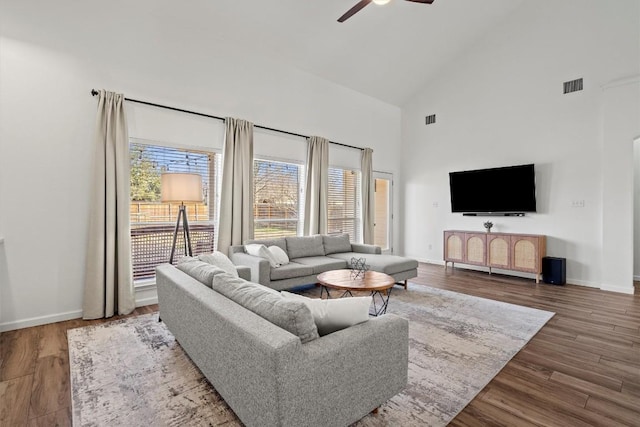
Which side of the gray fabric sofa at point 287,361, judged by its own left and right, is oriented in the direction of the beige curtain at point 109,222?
left

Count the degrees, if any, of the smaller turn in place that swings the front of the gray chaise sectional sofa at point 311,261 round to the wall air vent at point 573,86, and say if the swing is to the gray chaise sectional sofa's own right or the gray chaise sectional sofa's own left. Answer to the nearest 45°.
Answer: approximately 45° to the gray chaise sectional sofa's own left

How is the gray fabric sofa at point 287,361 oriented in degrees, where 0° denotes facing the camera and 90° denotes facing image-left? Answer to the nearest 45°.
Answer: approximately 225°

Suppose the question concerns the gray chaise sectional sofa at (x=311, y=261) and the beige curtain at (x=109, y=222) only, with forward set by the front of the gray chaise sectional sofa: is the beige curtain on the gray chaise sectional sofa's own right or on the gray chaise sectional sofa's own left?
on the gray chaise sectional sofa's own right

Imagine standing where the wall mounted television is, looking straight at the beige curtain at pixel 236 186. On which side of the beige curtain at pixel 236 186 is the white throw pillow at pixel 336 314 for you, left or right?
left

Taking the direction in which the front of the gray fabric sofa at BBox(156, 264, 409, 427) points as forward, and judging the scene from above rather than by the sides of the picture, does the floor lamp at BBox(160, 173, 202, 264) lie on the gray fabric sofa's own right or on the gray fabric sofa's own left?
on the gray fabric sofa's own left

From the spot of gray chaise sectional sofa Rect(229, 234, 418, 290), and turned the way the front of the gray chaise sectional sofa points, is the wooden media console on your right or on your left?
on your left
